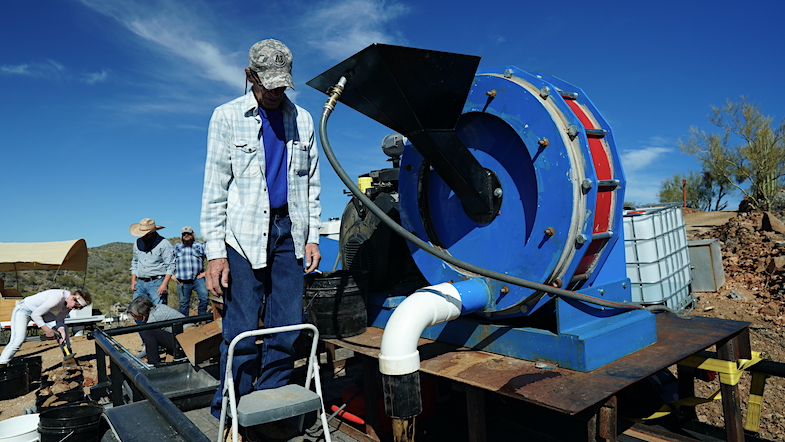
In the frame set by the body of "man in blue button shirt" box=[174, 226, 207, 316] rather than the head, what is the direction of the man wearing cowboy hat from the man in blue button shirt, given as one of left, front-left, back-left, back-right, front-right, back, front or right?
front-right

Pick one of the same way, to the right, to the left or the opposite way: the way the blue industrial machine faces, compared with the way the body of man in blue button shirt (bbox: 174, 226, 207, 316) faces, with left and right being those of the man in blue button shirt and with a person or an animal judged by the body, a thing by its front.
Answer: to the right

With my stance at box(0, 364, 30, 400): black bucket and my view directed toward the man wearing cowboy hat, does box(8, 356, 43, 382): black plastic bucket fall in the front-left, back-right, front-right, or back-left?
front-left

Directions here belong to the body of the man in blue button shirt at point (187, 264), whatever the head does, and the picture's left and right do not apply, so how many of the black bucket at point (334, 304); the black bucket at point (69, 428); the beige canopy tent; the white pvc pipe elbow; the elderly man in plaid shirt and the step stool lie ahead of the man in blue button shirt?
5

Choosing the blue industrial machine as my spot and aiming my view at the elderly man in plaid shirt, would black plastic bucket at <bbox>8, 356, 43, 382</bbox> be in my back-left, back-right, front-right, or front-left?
front-right

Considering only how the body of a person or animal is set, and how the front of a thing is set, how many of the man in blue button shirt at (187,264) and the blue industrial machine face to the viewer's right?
0

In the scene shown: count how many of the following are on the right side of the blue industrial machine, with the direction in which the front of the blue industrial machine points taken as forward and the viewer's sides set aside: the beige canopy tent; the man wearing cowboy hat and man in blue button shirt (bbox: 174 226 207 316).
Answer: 3

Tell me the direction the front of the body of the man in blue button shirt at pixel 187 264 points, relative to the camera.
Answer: toward the camera

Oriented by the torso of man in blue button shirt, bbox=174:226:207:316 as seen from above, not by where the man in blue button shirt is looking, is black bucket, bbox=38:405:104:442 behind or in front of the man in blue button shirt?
in front

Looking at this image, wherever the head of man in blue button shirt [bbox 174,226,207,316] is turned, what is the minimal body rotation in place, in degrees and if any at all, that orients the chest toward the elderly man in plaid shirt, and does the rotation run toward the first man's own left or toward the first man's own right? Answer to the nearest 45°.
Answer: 0° — they already face them

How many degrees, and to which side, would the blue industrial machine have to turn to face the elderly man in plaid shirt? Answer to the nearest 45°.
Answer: approximately 45° to its right

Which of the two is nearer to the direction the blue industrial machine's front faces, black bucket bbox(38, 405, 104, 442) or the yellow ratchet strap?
the black bucket

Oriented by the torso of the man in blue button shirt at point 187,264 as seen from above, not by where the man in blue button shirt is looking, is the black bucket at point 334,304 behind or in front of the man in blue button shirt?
in front

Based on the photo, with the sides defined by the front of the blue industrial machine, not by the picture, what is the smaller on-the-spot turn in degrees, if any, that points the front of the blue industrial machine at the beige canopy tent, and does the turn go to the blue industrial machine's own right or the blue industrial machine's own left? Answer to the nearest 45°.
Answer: approximately 90° to the blue industrial machine's own right
